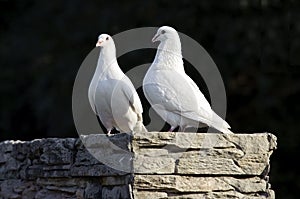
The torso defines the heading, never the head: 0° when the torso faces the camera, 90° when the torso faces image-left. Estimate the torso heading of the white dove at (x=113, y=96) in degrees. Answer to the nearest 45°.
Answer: approximately 45°

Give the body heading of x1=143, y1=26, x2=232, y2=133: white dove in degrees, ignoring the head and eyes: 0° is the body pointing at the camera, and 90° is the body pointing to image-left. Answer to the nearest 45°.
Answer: approximately 90°

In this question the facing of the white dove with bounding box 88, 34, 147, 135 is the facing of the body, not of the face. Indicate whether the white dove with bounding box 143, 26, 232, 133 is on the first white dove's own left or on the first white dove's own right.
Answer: on the first white dove's own left
